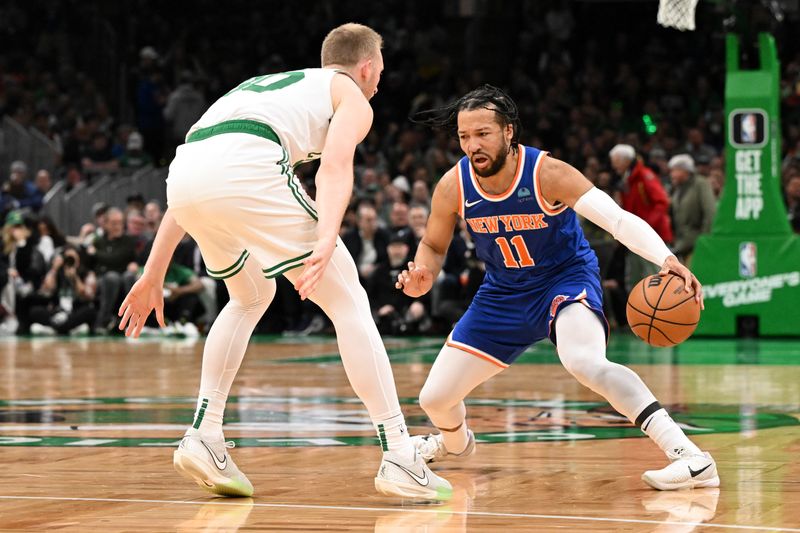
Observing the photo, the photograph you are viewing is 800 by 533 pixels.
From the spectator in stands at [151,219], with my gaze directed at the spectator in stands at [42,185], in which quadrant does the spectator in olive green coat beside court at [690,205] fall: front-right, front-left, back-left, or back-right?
back-right

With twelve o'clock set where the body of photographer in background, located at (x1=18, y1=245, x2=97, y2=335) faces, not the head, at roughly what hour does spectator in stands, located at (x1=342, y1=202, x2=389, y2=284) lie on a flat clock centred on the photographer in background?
The spectator in stands is roughly at 10 o'clock from the photographer in background.

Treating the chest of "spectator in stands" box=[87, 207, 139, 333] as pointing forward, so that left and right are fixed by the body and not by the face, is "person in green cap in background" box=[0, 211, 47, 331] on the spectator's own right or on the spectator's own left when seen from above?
on the spectator's own right

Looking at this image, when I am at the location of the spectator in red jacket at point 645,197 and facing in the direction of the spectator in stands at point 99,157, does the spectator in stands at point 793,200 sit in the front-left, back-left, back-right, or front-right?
back-right

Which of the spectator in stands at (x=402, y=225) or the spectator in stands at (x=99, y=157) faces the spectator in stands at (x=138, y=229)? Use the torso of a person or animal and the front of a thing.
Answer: the spectator in stands at (x=99, y=157)

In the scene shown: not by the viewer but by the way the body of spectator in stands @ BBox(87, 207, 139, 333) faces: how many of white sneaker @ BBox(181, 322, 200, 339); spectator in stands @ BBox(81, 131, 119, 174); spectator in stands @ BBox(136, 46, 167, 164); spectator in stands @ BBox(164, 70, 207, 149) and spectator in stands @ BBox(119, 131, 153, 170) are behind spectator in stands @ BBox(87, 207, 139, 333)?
4

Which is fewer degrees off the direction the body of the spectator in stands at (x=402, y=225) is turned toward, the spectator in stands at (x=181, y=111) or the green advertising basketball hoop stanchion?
the green advertising basketball hoop stanchion

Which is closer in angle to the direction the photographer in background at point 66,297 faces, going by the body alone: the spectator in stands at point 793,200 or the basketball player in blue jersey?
the basketball player in blue jersey

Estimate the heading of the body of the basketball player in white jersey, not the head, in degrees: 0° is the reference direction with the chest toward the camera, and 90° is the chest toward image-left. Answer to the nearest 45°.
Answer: approximately 225°

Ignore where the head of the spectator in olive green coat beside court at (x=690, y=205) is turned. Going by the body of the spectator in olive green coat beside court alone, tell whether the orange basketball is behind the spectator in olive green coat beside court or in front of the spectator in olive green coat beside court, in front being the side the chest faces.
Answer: in front

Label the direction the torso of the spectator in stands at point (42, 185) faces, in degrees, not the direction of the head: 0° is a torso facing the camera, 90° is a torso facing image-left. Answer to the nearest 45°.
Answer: approximately 0°
